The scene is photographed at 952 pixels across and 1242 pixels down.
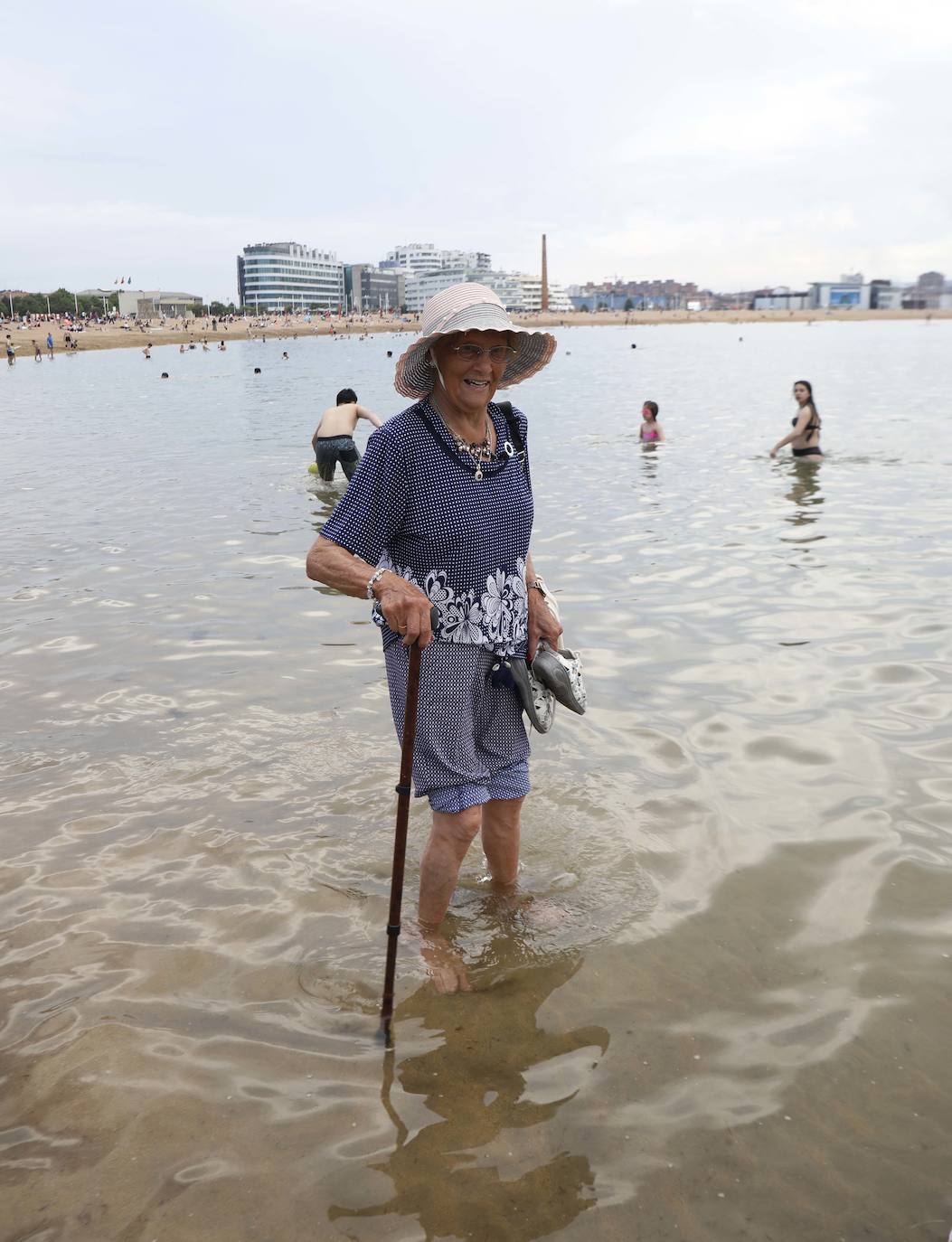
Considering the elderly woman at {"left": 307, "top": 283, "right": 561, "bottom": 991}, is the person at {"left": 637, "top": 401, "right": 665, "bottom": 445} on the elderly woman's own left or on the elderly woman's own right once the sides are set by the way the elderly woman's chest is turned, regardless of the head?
on the elderly woman's own left

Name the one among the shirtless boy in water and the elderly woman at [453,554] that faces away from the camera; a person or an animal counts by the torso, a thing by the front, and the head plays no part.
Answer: the shirtless boy in water

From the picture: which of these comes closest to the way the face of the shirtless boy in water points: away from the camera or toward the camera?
away from the camera

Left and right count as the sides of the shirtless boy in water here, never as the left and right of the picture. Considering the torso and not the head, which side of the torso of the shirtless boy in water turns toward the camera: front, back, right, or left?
back

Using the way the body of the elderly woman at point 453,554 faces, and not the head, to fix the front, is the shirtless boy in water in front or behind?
behind

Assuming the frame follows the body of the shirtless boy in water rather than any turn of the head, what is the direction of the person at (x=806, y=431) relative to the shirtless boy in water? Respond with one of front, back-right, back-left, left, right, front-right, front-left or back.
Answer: right

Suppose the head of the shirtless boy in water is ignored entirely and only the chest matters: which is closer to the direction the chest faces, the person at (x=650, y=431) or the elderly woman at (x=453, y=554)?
the person

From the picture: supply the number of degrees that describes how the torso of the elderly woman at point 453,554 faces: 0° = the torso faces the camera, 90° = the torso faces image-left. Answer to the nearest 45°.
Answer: approximately 315°

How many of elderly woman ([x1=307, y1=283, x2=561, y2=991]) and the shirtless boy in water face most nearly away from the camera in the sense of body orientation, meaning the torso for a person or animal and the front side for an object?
1

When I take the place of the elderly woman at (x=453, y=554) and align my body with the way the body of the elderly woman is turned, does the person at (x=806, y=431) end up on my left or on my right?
on my left
